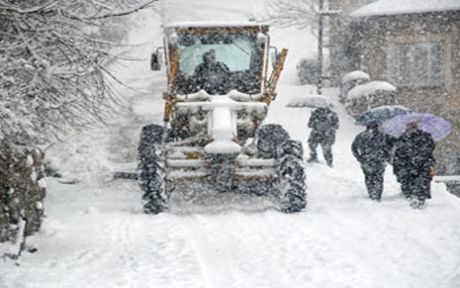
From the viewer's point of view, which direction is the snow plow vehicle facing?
toward the camera

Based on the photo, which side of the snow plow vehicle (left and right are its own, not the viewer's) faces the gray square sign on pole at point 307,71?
back

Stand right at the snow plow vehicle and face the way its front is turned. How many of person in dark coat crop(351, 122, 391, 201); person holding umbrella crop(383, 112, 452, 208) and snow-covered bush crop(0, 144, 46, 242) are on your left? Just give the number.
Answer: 2

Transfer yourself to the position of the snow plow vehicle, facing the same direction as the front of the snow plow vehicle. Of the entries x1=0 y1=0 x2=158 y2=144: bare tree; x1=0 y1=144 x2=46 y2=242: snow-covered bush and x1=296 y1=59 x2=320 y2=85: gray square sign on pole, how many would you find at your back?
1

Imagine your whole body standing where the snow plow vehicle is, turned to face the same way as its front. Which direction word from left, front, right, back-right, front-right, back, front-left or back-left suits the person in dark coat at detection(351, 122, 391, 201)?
left

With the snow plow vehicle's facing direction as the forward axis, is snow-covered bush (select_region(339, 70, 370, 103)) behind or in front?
behind

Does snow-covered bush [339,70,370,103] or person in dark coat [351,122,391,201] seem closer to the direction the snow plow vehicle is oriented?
the person in dark coat
